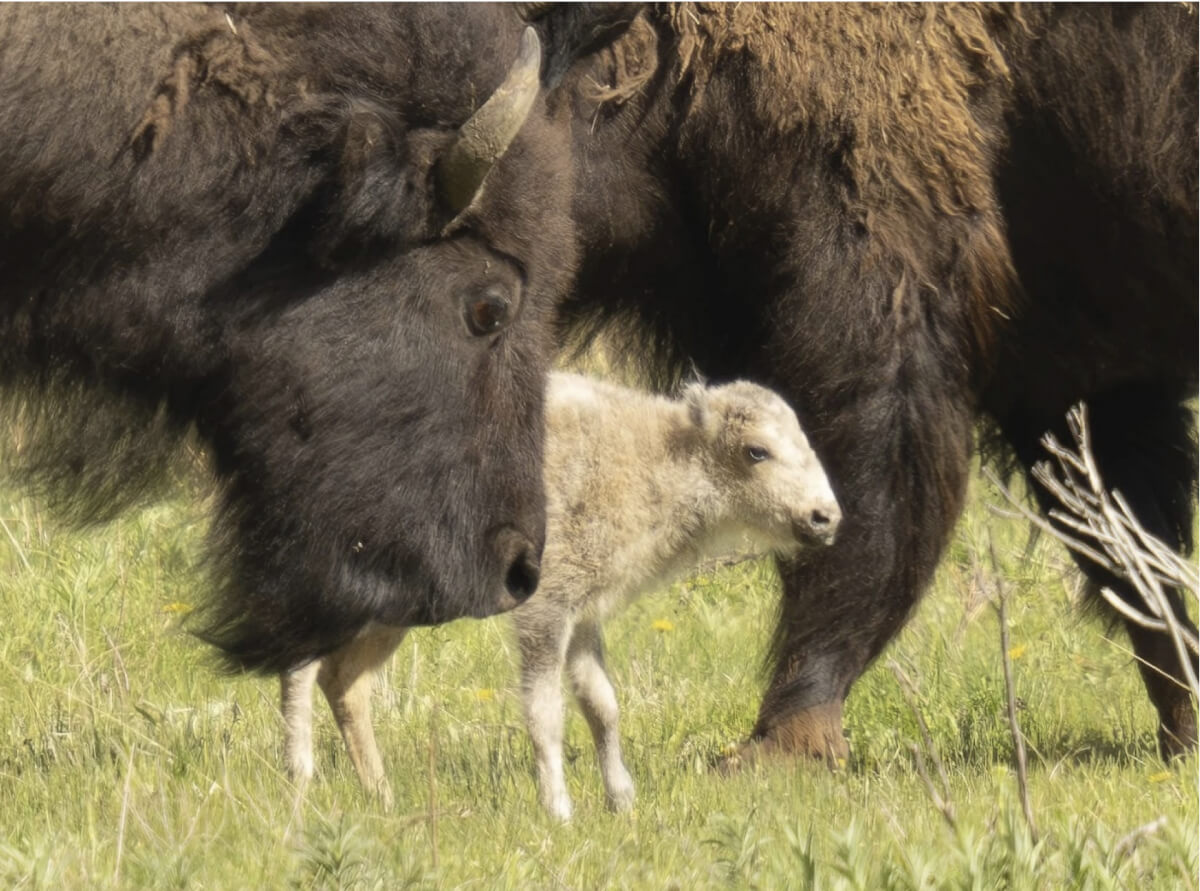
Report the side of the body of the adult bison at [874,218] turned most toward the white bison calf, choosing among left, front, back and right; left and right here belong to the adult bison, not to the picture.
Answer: left

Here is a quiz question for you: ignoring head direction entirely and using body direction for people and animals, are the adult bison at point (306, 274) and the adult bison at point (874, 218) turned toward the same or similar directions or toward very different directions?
very different directions

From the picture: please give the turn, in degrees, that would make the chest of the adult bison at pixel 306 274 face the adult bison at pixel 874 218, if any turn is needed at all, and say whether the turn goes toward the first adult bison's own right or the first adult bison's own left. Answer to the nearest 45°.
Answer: approximately 45° to the first adult bison's own left

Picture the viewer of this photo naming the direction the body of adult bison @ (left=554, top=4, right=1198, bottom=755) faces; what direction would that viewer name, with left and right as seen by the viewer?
facing to the left of the viewer

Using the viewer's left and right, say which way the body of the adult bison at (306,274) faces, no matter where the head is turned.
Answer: facing to the right of the viewer

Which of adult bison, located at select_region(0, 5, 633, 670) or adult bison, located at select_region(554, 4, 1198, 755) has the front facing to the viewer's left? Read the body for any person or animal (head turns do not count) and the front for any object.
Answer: adult bison, located at select_region(554, 4, 1198, 755)
